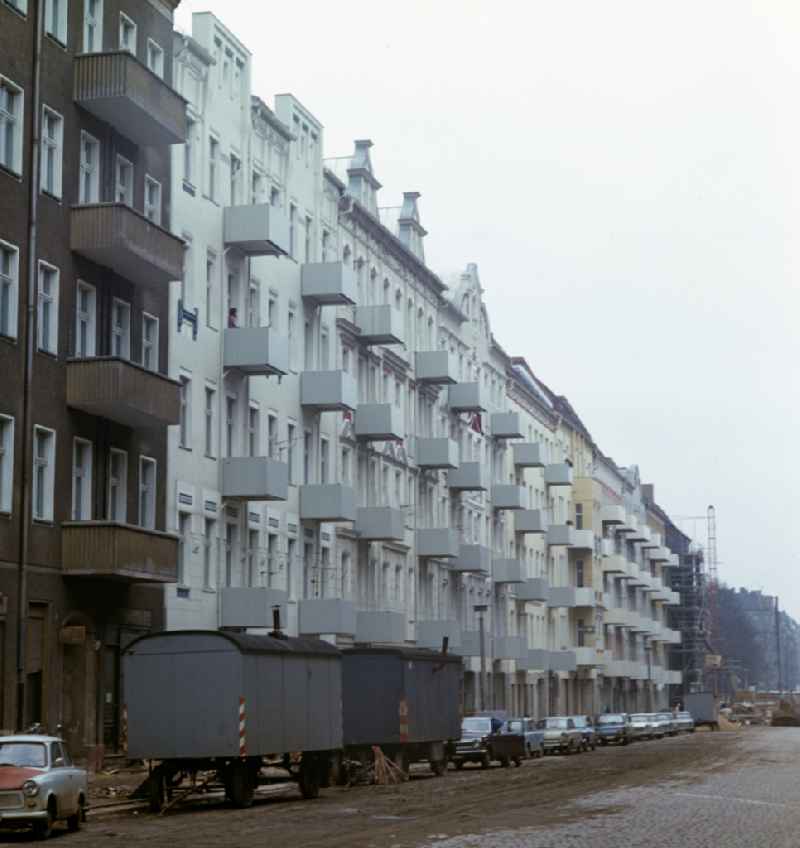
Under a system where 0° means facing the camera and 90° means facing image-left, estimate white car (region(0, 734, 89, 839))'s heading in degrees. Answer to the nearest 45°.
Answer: approximately 45°

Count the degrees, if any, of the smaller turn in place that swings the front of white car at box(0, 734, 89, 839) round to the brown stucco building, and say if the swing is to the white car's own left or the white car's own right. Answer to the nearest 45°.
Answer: approximately 135° to the white car's own right
